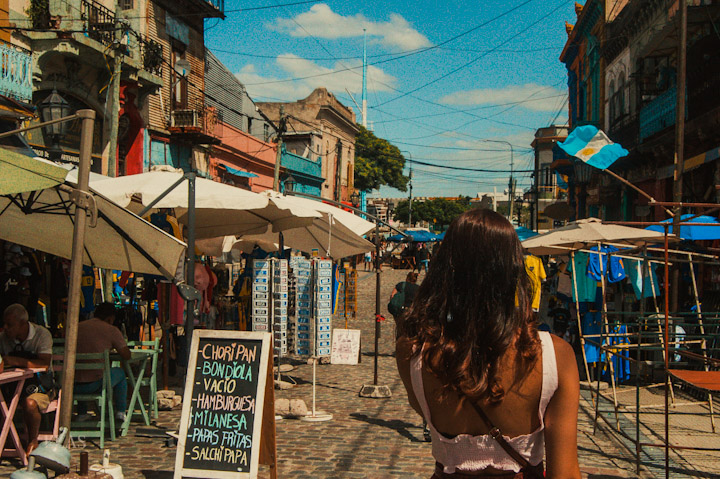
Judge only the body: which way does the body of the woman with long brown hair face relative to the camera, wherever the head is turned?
away from the camera

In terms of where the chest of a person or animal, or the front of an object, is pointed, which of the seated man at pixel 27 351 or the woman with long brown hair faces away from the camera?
the woman with long brown hair

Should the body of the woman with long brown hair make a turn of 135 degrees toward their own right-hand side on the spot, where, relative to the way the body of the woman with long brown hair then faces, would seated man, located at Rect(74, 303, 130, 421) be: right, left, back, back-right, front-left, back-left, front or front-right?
back

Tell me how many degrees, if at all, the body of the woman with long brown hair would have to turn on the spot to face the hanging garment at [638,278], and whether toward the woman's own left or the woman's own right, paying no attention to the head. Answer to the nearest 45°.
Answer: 0° — they already face it

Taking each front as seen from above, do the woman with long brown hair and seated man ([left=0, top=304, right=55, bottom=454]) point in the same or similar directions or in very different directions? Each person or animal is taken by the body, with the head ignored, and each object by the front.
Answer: very different directions

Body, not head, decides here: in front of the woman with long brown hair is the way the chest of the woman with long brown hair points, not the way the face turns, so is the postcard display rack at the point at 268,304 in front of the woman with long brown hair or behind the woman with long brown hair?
in front

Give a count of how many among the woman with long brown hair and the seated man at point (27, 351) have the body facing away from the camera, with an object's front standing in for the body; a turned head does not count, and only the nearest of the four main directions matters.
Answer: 1

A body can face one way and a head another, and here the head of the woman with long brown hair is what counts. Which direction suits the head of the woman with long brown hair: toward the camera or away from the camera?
away from the camera

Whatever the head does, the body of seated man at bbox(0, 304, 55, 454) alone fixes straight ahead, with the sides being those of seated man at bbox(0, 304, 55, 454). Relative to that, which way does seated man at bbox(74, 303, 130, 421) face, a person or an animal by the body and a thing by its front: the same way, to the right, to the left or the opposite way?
the opposite way
